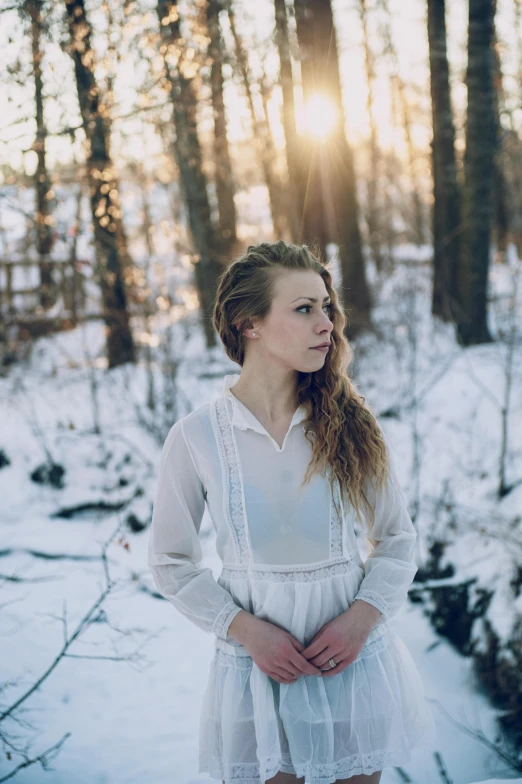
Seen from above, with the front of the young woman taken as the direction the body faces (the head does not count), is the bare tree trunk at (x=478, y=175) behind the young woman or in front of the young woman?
behind

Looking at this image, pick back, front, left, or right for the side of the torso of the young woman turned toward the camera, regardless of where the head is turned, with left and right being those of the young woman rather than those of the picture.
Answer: front

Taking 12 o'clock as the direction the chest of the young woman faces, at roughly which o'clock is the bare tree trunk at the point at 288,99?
The bare tree trunk is roughly at 6 o'clock from the young woman.

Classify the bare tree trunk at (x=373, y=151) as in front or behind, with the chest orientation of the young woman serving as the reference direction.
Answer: behind

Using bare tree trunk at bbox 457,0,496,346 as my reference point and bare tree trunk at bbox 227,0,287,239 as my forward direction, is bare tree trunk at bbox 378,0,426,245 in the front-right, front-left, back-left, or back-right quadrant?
front-right

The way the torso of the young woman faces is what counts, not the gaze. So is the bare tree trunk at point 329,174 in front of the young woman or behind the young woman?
behind

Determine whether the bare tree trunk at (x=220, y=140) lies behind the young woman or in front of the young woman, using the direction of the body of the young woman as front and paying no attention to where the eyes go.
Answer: behind

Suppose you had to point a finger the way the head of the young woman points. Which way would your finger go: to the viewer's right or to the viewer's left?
to the viewer's right

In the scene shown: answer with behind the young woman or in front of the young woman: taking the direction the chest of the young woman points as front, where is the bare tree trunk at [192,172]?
behind

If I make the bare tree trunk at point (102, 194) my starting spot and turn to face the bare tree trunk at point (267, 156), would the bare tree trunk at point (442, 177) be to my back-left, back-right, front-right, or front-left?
front-right
